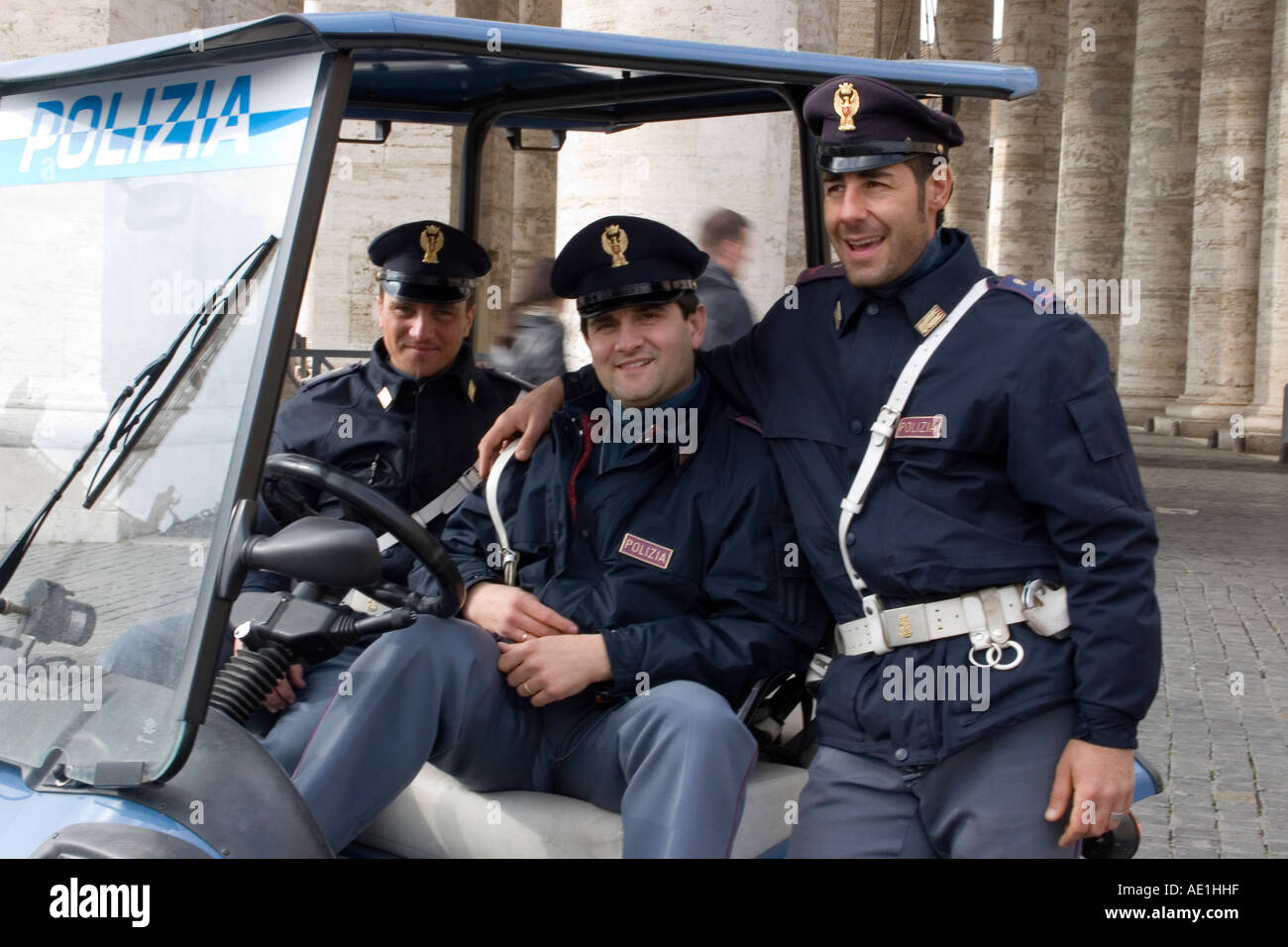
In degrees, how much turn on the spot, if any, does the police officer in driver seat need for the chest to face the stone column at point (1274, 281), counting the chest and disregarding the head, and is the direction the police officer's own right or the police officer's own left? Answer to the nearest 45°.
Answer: approximately 180°

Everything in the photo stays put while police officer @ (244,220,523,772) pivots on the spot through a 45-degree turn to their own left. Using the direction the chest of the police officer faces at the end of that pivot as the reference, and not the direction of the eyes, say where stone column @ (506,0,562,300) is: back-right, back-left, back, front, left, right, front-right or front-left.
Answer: back-left

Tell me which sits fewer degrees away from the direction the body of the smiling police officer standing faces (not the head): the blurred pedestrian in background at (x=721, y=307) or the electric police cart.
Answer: the electric police cart

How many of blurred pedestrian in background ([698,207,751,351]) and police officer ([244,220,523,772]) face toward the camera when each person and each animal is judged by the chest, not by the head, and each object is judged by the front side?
1
